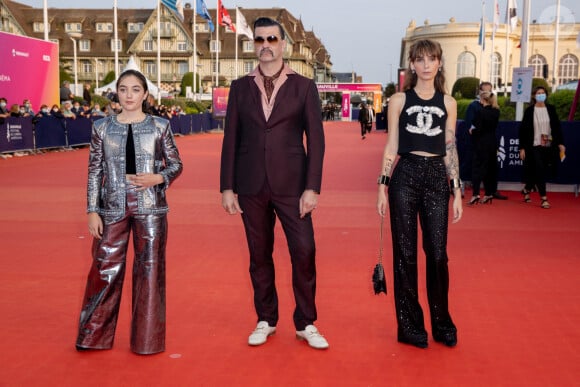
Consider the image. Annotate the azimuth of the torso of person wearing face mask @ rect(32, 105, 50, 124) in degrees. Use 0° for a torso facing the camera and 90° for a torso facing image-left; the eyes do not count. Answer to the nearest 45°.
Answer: approximately 315°

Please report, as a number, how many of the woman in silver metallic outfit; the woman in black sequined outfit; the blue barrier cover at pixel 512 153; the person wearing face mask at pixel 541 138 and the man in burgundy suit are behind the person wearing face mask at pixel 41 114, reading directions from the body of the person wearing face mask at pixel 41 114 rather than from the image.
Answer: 0

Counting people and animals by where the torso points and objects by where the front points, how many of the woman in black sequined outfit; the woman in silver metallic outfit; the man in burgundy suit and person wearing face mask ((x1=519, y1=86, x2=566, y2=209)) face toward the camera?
4

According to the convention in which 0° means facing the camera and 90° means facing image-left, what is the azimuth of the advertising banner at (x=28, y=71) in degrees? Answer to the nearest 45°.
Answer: approximately 315°

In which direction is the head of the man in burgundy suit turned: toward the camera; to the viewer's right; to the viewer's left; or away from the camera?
toward the camera

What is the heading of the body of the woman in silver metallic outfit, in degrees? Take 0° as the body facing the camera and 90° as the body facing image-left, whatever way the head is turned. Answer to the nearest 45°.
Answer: approximately 0°

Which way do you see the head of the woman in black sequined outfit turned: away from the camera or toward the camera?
toward the camera

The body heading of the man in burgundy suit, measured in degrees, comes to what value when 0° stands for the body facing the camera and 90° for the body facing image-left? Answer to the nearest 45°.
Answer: approximately 0°

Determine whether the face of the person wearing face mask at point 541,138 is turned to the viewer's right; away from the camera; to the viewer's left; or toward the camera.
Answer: toward the camera

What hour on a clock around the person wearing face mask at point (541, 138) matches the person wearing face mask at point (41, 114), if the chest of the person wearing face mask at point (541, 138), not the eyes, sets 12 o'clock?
the person wearing face mask at point (41, 114) is roughly at 4 o'clock from the person wearing face mask at point (541, 138).

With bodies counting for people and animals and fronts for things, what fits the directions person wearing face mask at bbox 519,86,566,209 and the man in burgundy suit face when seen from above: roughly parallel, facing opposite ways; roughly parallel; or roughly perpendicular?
roughly parallel

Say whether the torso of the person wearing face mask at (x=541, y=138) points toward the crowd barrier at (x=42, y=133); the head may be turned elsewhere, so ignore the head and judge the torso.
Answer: no

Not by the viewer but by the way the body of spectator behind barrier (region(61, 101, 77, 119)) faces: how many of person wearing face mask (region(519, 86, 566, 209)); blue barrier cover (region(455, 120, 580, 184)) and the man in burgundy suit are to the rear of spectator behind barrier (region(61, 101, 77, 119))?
0

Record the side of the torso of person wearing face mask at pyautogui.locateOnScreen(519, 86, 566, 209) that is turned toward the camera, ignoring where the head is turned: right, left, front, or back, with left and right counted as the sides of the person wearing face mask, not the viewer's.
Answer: front

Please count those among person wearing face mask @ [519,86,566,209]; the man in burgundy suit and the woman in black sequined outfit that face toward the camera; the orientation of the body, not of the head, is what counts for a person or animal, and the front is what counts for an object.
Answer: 3

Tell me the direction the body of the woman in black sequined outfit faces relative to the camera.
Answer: toward the camera

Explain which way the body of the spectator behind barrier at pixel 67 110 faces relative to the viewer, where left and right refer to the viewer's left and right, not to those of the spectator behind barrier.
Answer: facing the viewer and to the right of the viewer

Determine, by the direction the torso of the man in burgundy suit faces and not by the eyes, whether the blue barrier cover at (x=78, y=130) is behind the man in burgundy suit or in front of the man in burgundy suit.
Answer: behind

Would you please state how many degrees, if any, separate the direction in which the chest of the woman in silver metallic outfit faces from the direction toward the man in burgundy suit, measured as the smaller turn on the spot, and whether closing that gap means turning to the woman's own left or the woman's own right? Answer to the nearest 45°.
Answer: approximately 90° to the woman's own left

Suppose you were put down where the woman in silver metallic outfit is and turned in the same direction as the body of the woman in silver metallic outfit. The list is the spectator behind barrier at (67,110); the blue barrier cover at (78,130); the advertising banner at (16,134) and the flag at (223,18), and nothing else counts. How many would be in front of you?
0

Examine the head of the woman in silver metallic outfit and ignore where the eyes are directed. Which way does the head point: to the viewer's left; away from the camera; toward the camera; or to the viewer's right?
toward the camera
